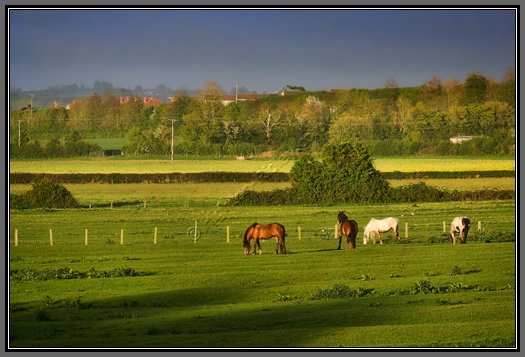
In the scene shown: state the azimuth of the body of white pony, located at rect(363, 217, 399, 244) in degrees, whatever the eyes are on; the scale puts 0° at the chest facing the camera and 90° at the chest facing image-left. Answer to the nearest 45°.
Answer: approximately 90°

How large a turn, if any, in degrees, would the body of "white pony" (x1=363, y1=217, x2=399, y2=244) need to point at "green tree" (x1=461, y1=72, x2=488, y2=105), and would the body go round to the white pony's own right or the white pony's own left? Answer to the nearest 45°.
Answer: approximately 135° to the white pony's own right

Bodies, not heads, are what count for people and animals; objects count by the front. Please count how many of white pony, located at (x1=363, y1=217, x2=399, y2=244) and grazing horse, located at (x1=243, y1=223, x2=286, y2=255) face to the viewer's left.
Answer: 2

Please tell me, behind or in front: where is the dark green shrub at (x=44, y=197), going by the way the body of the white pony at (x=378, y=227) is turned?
in front

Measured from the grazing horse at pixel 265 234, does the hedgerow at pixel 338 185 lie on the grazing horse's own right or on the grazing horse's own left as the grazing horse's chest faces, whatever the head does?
on the grazing horse's own right

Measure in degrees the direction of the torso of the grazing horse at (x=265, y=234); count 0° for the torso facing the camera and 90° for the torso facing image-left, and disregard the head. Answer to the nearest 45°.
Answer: approximately 90°

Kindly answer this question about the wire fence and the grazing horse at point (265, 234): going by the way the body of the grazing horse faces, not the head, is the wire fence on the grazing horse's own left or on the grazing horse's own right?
on the grazing horse's own right

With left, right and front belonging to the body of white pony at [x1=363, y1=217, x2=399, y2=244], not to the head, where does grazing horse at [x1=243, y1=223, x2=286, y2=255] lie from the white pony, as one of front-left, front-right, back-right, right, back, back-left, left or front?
front-left
